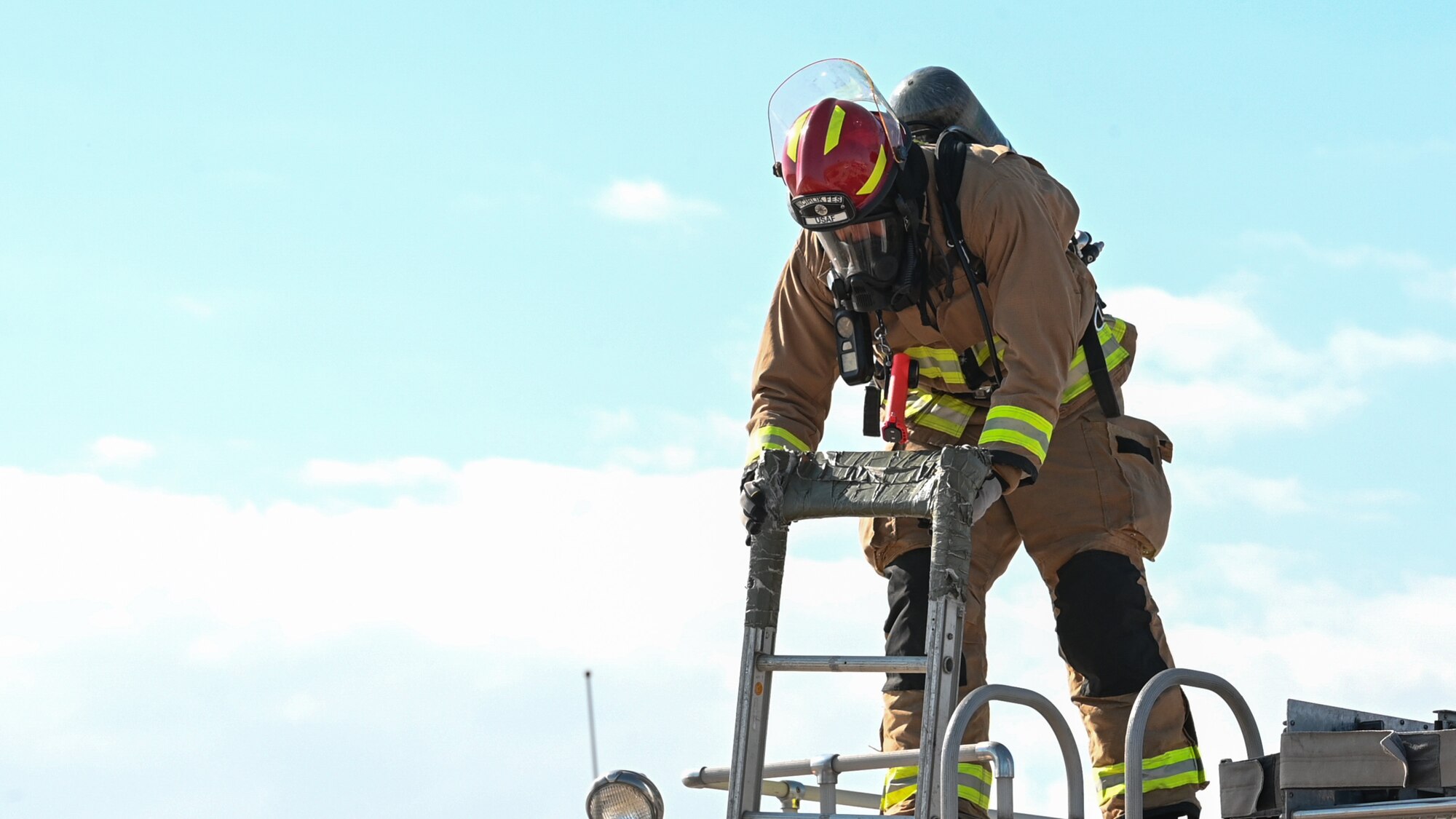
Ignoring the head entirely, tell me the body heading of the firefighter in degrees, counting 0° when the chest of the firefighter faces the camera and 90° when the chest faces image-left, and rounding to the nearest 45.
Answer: approximately 45°

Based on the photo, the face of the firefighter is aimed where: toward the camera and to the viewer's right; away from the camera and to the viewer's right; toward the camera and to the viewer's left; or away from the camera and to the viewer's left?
toward the camera and to the viewer's left
